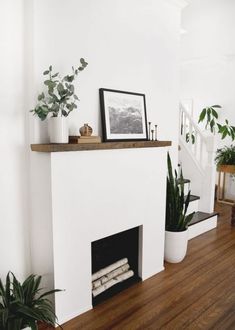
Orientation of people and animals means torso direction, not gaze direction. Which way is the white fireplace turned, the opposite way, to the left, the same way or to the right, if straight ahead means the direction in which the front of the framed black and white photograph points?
the same way

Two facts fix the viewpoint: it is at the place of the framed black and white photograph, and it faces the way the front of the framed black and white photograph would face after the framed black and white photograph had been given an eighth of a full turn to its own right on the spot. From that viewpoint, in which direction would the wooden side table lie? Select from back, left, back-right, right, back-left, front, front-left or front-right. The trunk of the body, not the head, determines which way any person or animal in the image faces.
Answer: back-left

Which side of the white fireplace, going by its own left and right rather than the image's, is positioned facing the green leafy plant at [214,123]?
left

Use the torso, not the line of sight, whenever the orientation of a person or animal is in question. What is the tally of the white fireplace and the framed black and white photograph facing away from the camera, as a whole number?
0

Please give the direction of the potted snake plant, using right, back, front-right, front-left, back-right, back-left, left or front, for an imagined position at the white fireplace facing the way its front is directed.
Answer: left

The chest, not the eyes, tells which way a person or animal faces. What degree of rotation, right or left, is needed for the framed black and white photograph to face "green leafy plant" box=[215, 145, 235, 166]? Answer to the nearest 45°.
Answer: approximately 90° to its left

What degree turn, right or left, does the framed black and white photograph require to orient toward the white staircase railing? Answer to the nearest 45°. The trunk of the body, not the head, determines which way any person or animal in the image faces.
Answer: approximately 90° to its left

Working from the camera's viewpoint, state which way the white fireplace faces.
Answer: facing the viewer and to the right of the viewer

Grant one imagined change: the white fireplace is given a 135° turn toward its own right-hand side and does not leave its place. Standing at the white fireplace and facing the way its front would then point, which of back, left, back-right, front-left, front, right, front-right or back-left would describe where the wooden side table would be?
back-right
